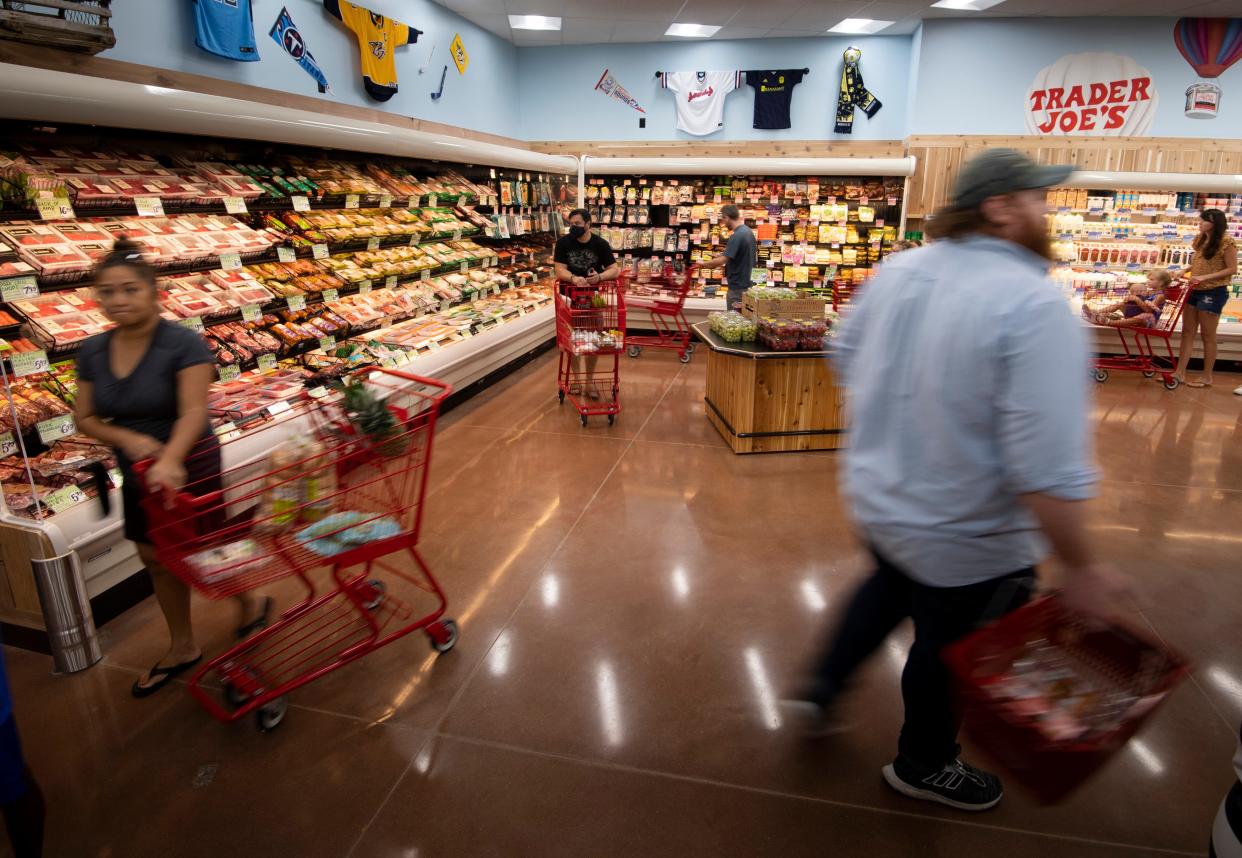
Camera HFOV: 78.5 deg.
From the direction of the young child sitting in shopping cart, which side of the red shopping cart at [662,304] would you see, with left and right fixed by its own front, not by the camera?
back

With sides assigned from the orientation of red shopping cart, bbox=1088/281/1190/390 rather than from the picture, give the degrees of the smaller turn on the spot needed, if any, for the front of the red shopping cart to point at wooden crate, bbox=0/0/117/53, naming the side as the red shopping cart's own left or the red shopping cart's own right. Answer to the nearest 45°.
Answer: approximately 45° to the red shopping cart's own left

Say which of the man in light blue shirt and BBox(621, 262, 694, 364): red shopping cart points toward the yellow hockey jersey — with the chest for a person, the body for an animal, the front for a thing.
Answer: the red shopping cart

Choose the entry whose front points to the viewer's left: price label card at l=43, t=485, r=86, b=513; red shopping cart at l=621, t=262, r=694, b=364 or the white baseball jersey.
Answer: the red shopping cart

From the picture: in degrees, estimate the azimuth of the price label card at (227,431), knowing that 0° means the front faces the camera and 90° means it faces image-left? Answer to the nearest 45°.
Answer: approximately 315°

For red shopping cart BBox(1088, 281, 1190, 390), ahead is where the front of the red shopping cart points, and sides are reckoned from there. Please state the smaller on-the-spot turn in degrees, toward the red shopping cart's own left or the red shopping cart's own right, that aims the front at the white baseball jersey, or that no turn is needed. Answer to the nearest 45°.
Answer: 0° — it already faces it

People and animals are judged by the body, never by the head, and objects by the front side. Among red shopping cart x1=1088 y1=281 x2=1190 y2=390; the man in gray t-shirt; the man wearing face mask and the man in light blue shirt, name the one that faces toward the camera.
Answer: the man wearing face mask

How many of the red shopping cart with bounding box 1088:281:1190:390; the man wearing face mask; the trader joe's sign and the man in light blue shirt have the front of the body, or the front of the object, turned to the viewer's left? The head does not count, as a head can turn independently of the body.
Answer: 1

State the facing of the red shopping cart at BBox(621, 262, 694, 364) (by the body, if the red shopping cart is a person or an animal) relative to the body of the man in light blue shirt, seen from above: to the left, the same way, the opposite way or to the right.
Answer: the opposite way

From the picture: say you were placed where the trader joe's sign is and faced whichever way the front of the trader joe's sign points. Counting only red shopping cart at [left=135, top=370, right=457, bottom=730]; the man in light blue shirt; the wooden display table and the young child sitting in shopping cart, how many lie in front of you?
4

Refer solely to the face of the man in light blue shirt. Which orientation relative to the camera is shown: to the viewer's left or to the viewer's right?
to the viewer's right

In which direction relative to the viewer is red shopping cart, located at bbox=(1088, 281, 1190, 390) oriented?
to the viewer's left

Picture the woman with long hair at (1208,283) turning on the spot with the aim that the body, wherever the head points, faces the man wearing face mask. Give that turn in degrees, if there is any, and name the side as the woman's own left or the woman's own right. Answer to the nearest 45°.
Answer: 0° — they already face them

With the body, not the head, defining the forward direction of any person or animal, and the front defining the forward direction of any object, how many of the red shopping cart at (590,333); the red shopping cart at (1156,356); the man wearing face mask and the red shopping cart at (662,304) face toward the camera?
2

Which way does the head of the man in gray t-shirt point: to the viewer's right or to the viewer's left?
to the viewer's left

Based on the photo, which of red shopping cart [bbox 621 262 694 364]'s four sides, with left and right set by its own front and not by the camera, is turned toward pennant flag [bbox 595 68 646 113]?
right

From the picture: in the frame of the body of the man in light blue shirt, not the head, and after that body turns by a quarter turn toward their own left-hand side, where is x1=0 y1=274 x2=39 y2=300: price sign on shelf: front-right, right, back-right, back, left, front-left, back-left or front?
front-left

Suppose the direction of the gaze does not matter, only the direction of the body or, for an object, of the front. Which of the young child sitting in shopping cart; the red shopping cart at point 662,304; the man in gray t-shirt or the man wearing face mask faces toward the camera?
the man wearing face mask
